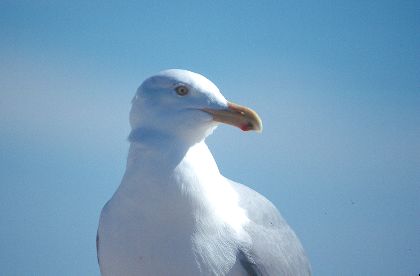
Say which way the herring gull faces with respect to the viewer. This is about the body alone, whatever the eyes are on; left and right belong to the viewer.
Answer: facing the viewer and to the left of the viewer
